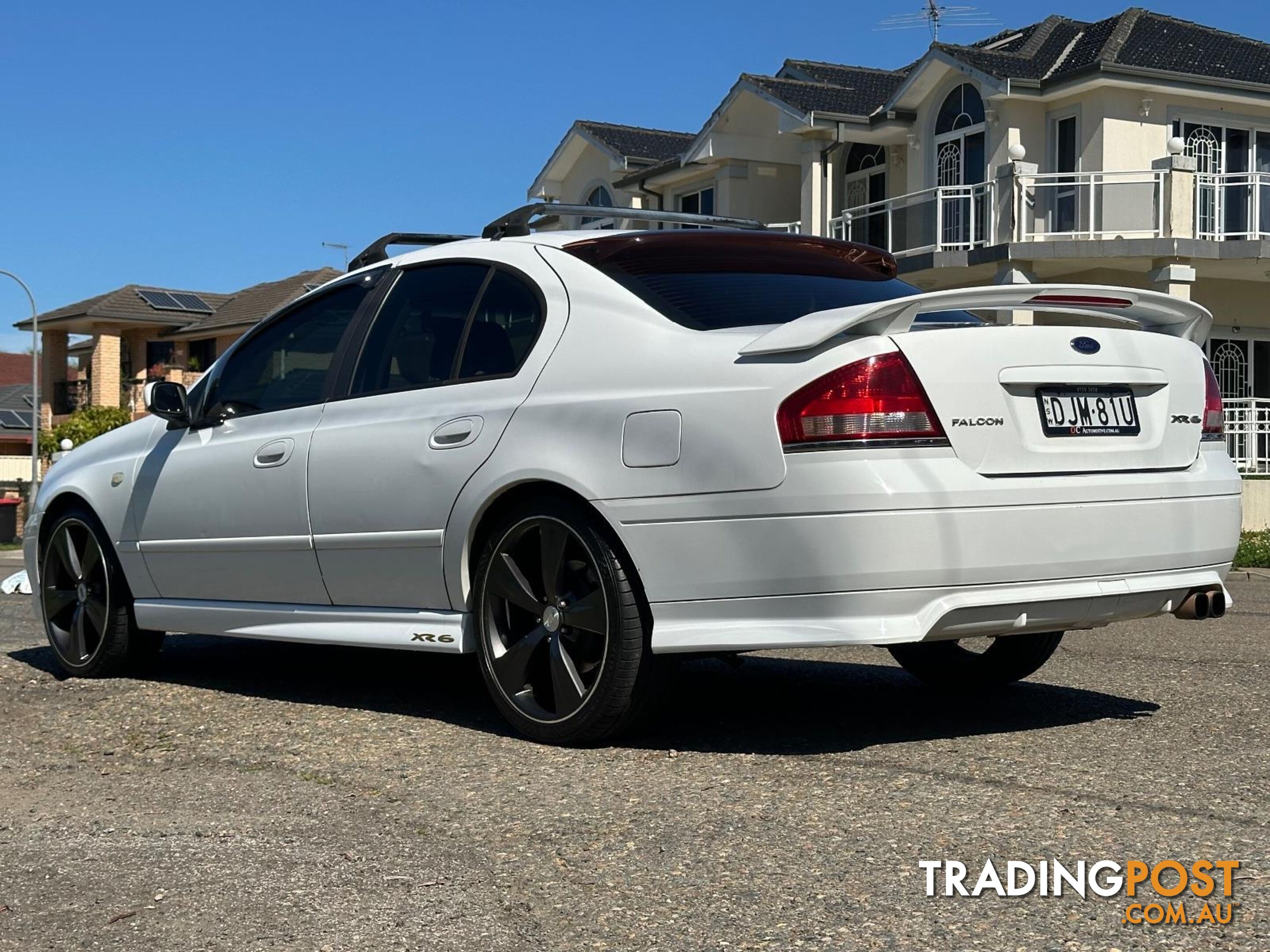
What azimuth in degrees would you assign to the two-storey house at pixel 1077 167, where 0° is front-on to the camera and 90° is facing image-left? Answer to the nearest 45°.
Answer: approximately 45°

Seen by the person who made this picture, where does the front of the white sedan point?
facing away from the viewer and to the left of the viewer

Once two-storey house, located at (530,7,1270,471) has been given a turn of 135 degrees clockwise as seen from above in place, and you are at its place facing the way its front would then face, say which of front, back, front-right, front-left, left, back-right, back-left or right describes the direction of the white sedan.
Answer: back
